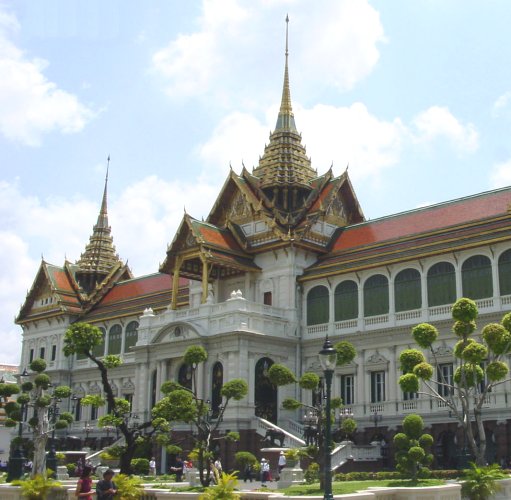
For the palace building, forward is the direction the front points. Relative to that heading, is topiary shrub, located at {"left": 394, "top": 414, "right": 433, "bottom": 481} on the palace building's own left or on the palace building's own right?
on the palace building's own left

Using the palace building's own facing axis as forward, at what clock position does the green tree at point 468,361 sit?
The green tree is roughly at 10 o'clock from the palace building.

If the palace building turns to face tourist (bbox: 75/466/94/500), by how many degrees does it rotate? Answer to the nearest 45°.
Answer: approximately 45° to its left

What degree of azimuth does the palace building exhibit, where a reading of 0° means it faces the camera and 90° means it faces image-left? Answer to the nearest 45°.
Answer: approximately 45°

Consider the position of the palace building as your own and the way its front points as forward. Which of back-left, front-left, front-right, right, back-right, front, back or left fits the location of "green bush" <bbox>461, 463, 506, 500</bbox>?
front-left

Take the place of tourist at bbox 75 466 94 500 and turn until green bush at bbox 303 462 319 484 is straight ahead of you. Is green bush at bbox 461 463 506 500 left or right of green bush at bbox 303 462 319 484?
right

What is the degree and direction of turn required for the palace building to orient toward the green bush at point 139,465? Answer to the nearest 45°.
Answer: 0° — it already faces it

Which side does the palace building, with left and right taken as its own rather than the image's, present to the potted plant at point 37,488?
front

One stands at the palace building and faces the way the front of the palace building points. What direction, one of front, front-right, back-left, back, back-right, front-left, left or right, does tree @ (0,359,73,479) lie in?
front
